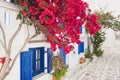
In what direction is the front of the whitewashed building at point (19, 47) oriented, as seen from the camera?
facing the viewer and to the right of the viewer

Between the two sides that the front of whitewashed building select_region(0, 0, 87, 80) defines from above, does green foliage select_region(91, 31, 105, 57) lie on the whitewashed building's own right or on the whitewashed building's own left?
on the whitewashed building's own left
